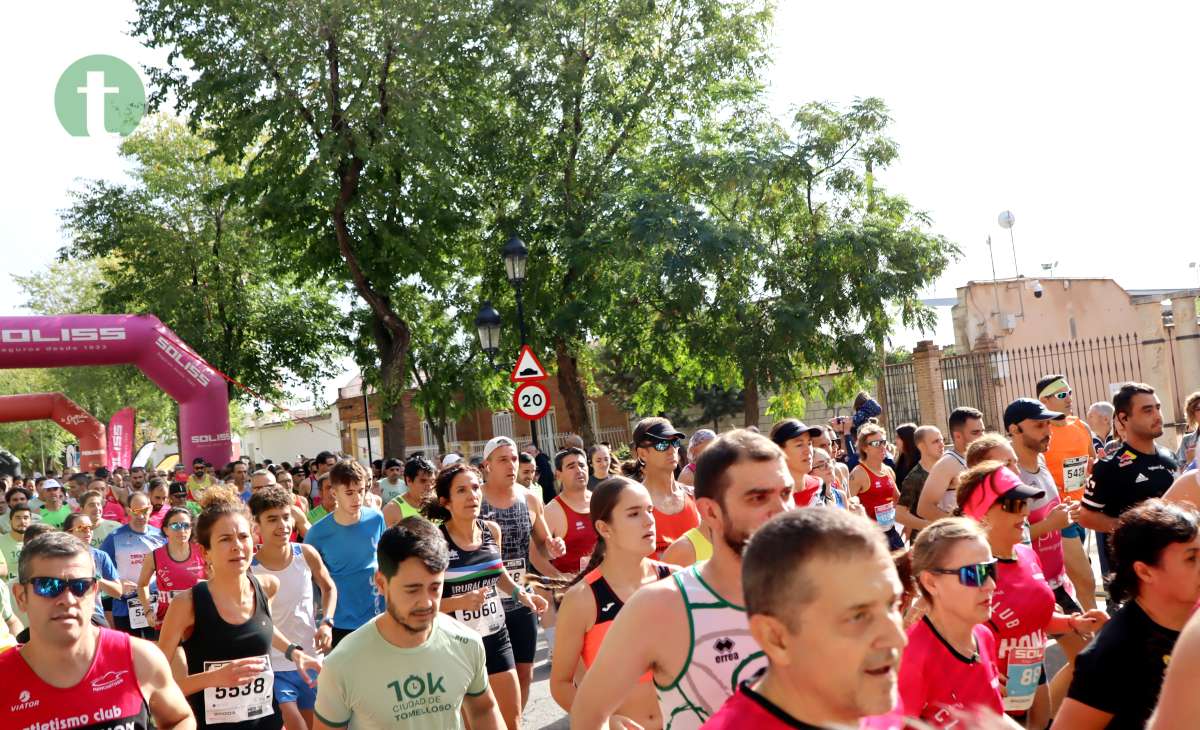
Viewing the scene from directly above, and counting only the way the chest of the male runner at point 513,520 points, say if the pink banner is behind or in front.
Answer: behind

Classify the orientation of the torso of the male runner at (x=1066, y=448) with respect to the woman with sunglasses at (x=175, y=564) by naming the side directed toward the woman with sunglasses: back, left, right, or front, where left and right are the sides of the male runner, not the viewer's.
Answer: right

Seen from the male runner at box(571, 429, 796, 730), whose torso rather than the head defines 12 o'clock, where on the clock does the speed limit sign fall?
The speed limit sign is roughly at 7 o'clock from the male runner.

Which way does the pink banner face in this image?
toward the camera

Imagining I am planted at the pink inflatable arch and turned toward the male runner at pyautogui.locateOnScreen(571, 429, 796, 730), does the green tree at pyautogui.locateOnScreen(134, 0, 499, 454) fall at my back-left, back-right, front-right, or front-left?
front-left

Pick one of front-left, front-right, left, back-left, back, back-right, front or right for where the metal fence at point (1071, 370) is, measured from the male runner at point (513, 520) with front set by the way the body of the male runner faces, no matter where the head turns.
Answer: left

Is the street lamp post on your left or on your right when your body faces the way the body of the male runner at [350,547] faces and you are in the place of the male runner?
on your left

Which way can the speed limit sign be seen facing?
toward the camera

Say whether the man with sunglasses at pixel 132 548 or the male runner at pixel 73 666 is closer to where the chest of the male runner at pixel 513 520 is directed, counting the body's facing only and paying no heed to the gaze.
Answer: the male runner
